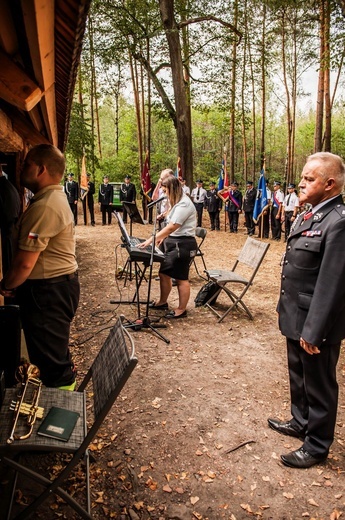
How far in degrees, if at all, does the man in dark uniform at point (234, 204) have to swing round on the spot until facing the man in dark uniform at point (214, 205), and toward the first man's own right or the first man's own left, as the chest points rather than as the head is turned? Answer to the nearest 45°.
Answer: approximately 90° to the first man's own right

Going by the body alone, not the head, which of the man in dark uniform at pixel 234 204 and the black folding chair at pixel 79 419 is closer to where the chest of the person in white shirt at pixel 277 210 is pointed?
the black folding chair

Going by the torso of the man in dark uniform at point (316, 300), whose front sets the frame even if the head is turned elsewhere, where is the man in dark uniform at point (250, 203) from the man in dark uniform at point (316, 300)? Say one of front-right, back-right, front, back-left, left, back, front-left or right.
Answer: right

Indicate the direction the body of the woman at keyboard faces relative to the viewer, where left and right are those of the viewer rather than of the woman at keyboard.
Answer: facing to the left of the viewer

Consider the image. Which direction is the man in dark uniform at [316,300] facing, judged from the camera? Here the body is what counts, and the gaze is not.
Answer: to the viewer's left

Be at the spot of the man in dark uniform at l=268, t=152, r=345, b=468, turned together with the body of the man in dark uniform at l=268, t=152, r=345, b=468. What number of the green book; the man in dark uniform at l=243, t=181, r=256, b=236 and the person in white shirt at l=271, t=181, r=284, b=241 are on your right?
2

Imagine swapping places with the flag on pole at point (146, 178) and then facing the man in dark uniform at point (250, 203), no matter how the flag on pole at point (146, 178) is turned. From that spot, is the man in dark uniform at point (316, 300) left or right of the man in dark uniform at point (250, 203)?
right

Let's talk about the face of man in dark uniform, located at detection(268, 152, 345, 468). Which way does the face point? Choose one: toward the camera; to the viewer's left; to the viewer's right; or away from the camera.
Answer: to the viewer's left

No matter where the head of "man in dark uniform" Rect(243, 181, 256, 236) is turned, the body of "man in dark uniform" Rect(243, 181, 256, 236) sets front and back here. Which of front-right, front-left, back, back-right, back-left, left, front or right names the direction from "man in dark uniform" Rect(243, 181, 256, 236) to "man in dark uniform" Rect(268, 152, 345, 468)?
front-left

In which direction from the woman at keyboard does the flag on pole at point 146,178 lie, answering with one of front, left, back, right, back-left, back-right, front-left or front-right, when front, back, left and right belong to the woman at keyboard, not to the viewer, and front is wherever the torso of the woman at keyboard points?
right

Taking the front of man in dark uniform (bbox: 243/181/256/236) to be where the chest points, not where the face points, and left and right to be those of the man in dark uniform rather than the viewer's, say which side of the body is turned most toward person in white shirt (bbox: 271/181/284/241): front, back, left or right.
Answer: left

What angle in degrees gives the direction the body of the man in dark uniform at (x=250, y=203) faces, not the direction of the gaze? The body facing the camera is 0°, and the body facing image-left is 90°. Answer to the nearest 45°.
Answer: approximately 45°
